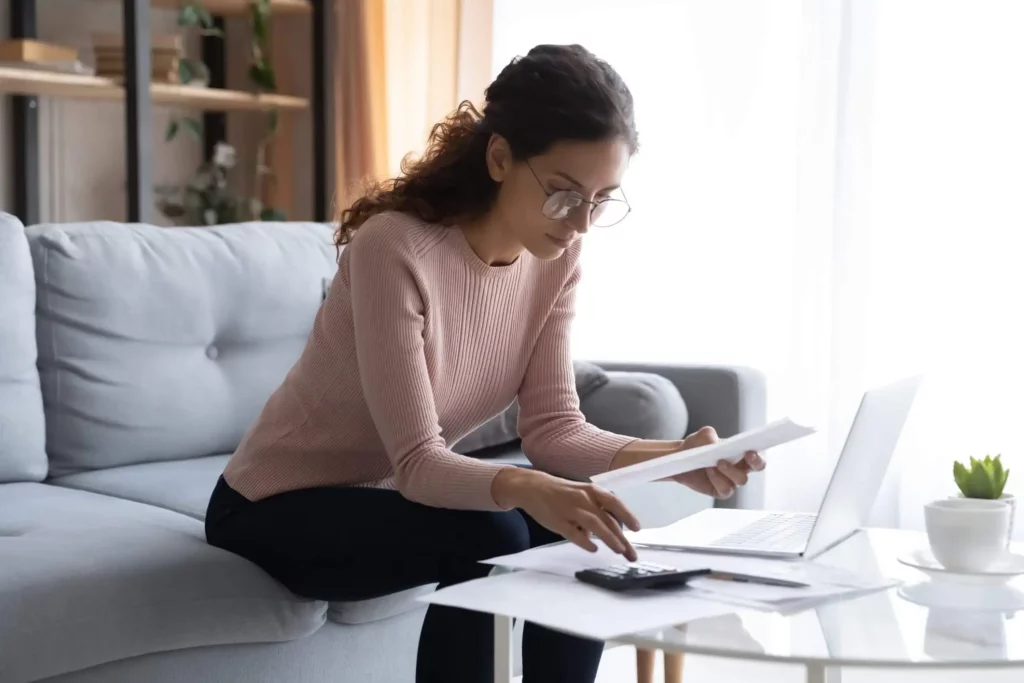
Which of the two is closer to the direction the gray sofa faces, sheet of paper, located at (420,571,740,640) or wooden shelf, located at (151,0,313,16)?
the sheet of paper

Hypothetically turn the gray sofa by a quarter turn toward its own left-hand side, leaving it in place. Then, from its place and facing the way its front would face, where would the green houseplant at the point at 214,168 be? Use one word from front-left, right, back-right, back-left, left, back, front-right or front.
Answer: front-left

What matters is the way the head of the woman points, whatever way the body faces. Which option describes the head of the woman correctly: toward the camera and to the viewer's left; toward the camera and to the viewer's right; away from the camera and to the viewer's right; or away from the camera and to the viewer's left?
toward the camera and to the viewer's right

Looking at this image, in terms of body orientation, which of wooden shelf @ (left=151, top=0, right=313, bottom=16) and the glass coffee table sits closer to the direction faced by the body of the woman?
the glass coffee table

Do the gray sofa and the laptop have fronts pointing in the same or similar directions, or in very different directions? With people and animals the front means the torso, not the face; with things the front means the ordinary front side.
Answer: very different directions

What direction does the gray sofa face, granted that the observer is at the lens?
facing the viewer and to the right of the viewer

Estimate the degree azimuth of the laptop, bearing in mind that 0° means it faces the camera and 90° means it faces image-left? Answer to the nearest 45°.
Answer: approximately 90°
